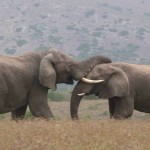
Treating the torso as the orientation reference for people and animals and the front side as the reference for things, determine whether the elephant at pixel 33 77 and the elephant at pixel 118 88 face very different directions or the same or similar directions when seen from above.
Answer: very different directions

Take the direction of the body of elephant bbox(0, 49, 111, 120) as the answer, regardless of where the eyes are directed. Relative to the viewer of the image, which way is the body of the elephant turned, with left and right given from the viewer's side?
facing to the right of the viewer

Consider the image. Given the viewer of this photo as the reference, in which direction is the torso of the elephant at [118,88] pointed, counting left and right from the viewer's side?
facing to the left of the viewer

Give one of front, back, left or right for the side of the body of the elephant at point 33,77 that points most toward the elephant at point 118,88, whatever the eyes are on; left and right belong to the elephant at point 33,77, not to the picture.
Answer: front

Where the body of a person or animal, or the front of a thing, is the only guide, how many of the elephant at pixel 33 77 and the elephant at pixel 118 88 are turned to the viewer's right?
1
